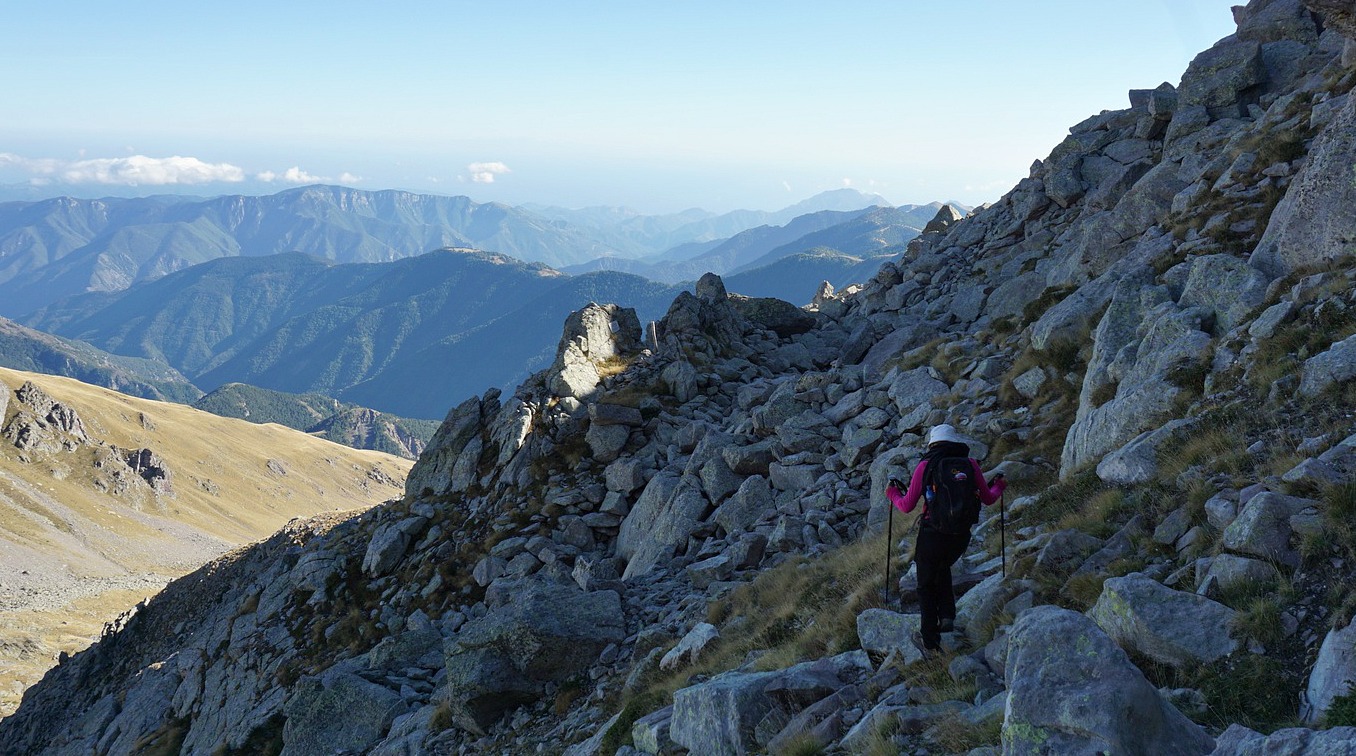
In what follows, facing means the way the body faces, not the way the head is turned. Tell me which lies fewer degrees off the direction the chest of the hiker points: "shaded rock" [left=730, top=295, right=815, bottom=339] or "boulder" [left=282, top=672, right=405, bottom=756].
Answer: the shaded rock

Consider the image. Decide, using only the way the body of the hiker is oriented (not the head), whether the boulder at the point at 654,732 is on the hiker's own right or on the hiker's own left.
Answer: on the hiker's own left

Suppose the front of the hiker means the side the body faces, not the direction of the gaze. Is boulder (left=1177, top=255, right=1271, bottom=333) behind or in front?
in front

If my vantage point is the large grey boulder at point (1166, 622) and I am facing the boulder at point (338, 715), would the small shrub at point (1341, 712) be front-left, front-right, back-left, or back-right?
back-left

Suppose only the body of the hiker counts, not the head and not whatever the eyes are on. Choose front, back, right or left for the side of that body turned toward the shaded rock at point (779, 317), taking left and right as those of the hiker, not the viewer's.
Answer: front

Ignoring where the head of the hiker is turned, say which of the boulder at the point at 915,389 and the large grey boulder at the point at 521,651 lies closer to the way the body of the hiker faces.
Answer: the boulder

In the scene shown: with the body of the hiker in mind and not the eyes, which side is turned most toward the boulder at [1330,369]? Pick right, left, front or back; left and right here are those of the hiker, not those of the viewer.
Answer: right

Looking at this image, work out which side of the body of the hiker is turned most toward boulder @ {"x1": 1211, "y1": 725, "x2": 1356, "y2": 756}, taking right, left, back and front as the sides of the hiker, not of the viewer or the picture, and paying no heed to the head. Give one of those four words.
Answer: back

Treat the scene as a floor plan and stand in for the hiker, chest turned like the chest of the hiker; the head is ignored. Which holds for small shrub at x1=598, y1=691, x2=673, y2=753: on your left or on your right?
on your left

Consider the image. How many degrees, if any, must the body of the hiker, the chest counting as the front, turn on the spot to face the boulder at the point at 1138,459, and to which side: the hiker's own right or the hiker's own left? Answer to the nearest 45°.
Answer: approximately 45° to the hiker's own right

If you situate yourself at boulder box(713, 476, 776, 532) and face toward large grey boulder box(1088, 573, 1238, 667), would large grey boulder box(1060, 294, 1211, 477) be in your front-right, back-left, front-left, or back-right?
front-left

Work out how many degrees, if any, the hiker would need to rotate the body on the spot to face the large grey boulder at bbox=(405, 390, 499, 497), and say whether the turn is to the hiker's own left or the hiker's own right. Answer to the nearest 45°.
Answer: approximately 45° to the hiker's own left

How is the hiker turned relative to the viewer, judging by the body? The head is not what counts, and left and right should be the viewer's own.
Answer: facing away from the viewer

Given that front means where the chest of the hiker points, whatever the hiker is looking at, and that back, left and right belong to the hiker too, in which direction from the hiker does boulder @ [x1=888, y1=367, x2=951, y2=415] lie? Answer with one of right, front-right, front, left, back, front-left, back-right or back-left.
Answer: front

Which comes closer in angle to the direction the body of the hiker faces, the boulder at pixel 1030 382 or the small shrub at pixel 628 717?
the boulder
